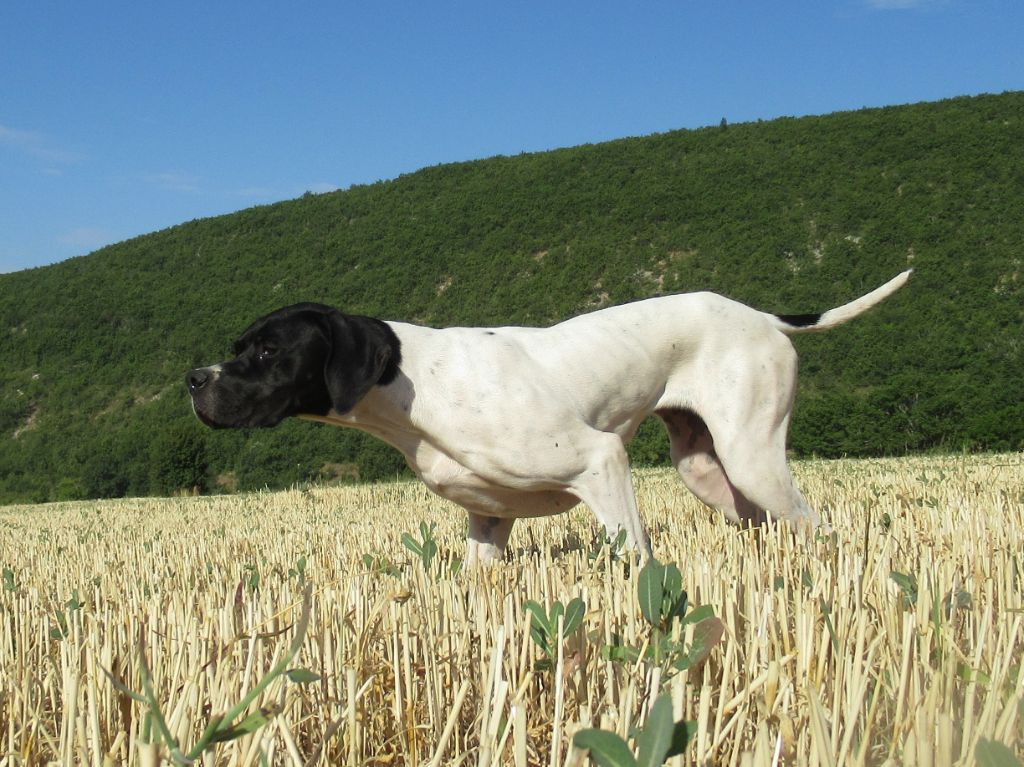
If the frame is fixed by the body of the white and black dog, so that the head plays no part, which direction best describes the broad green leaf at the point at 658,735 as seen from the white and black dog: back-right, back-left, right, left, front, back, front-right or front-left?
left

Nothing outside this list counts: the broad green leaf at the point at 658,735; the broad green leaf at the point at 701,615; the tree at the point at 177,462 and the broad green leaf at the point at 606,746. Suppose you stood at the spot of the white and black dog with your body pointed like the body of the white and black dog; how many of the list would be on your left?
3

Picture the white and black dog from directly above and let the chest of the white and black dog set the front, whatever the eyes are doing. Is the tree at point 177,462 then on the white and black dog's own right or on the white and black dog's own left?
on the white and black dog's own right

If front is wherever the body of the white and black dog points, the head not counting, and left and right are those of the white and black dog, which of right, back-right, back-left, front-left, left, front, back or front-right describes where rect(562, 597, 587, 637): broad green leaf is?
left

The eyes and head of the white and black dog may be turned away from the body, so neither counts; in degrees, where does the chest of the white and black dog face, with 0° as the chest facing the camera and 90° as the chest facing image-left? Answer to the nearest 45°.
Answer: approximately 90°

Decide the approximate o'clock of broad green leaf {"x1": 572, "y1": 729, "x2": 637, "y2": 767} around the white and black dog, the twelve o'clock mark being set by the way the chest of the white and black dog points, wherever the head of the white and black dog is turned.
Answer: The broad green leaf is roughly at 9 o'clock from the white and black dog.

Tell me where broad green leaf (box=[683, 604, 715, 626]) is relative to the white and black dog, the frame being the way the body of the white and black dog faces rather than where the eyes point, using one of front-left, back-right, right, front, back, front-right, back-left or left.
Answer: left

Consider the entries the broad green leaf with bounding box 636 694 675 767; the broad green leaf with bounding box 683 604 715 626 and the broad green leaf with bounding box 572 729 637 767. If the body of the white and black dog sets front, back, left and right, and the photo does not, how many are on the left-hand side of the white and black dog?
3

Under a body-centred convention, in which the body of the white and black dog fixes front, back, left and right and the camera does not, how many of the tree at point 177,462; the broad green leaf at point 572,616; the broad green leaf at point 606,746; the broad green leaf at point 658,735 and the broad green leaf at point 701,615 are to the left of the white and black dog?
4
